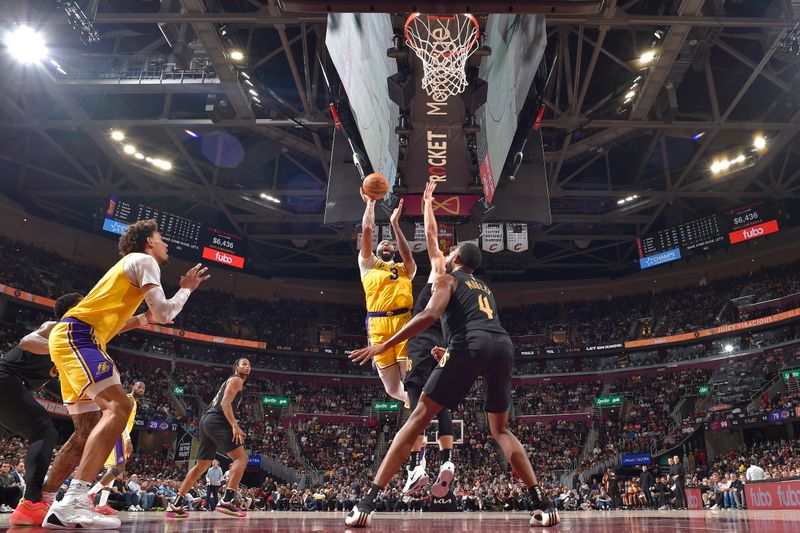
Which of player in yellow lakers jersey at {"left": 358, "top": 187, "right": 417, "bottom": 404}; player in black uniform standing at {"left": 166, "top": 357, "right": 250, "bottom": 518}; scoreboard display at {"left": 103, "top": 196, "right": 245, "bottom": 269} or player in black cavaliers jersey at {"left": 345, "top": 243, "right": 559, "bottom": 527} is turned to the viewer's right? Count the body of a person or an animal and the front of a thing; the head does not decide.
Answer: the player in black uniform standing

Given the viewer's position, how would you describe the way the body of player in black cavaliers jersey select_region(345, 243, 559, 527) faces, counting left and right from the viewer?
facing away from the viewer and to the left of the viewer

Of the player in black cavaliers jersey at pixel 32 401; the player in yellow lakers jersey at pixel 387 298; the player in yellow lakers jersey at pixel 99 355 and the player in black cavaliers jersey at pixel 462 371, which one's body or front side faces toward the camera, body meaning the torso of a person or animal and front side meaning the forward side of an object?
the player in yellow lakers jersey at pixel 387 298

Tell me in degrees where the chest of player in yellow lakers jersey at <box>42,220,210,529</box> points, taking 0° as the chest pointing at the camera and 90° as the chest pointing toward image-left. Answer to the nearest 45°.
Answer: approximately 270°

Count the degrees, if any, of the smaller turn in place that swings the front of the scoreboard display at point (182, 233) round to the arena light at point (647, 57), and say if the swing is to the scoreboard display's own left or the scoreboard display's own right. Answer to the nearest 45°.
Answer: approximately 45° to the scoreboard display's own left

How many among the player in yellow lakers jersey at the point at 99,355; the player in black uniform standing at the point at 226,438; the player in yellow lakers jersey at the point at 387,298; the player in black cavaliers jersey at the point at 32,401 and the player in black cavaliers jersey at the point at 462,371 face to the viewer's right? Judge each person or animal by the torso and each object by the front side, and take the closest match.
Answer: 3

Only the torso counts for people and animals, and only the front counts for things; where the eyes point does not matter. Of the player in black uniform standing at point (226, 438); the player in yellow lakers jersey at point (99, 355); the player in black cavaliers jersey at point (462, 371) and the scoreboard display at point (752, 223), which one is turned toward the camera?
the scoreboard display

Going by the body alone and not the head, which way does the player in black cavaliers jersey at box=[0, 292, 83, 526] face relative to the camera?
to the viewer's right

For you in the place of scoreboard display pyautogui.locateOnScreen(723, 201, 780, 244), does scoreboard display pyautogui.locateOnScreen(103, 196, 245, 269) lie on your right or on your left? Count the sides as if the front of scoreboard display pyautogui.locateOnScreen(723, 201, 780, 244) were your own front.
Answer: on your right

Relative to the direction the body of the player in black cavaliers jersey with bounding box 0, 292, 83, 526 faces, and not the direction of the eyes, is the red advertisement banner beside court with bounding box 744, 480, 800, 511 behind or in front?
in front

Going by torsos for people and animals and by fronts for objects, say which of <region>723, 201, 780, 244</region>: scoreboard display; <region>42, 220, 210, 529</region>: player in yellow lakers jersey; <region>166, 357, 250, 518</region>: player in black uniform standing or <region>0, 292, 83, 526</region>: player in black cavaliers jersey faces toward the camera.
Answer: the scoreboard display

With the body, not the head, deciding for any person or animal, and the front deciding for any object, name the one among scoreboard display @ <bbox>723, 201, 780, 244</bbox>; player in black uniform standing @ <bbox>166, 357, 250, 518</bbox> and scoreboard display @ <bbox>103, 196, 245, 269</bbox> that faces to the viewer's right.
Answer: the player in black uniform standing
